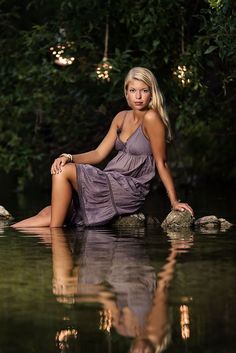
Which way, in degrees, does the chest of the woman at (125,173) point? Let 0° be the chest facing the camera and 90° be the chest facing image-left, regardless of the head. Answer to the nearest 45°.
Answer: approximately 45°

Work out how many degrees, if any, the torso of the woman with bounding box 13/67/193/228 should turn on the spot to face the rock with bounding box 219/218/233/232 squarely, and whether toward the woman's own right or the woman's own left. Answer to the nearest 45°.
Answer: approximately 135° to the woman's own left

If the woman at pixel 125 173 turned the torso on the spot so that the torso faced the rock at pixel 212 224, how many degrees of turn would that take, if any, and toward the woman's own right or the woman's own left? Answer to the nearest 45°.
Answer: approximately 135° to the woman's own left
